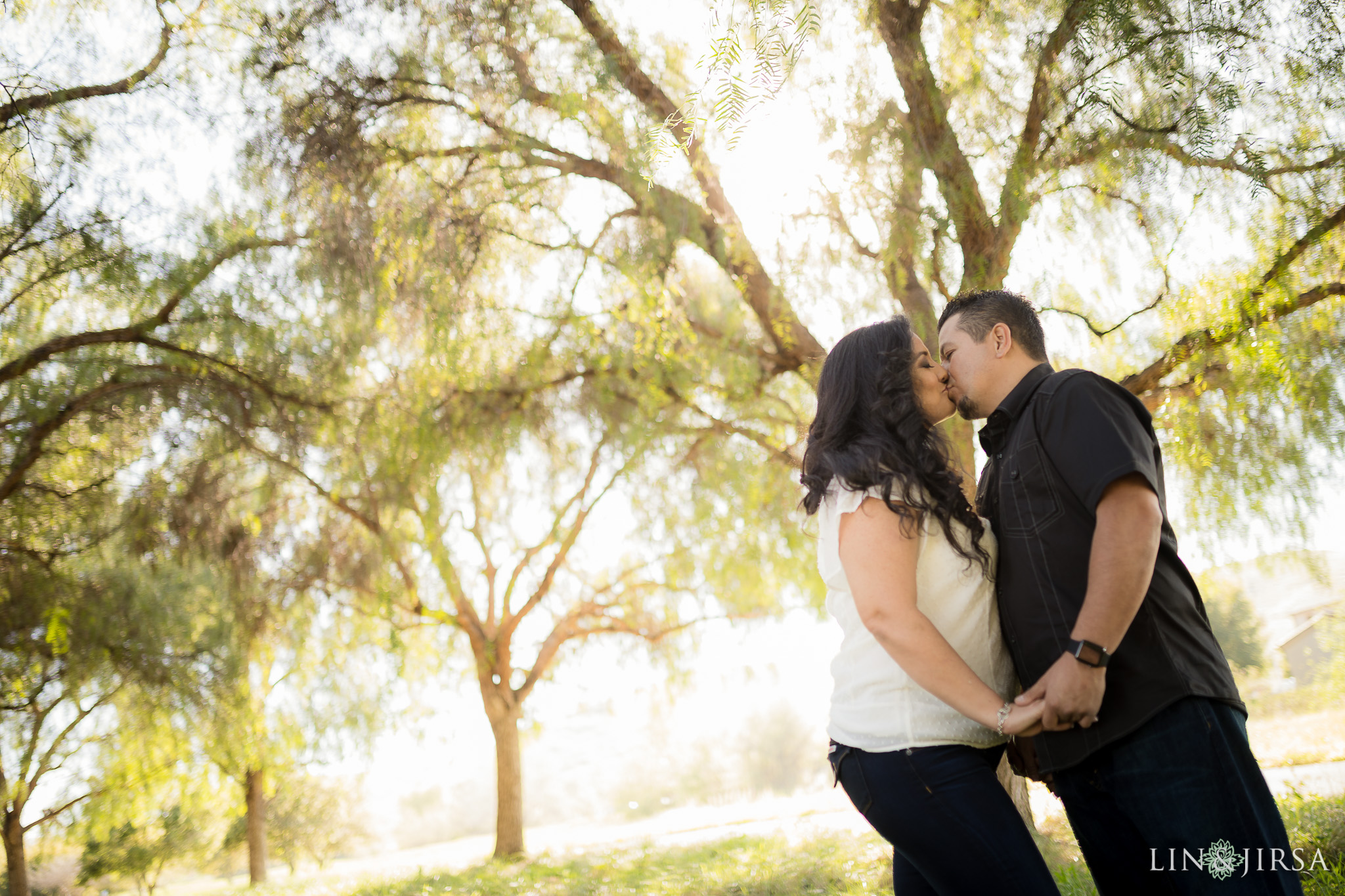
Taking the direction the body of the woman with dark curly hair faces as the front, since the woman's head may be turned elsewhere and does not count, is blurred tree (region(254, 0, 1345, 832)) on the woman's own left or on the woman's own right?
on the woman's own left

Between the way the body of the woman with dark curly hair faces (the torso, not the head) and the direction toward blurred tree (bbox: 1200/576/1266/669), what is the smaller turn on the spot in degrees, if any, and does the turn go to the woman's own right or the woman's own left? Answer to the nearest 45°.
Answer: approximately 90° to the woman's own left

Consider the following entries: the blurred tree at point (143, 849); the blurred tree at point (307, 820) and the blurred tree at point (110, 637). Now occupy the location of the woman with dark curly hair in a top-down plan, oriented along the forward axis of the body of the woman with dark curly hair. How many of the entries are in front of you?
0

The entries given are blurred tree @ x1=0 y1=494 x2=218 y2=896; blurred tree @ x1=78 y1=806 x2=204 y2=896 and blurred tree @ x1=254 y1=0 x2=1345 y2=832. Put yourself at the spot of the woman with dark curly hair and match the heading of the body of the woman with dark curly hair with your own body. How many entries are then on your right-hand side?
0

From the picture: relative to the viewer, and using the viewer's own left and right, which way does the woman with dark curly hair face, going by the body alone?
facing to the right of the viewer

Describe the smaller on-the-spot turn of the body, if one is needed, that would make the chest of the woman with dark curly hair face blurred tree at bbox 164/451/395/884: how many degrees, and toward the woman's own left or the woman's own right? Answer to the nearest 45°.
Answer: approximately 135° to the woman's own left

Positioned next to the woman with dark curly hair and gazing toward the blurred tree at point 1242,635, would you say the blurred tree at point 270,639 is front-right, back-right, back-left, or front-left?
front-left

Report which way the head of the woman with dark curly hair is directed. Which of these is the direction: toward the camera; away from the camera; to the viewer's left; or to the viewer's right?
to the viewer's right
